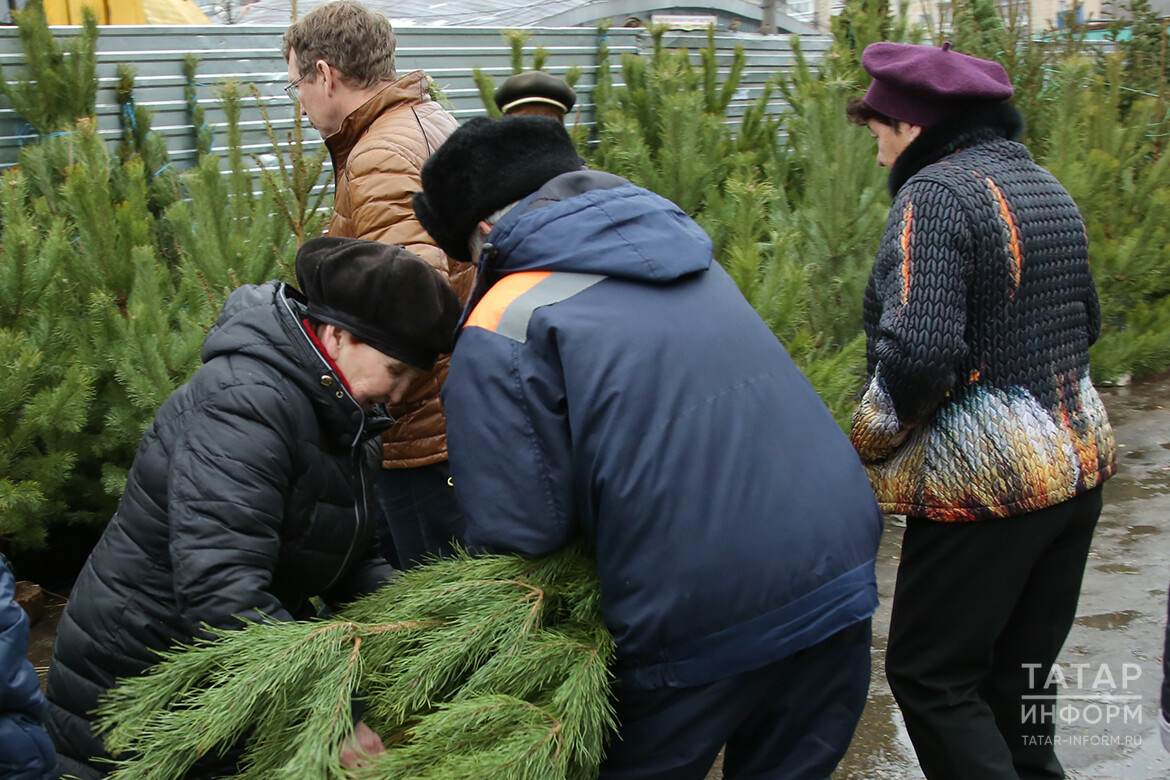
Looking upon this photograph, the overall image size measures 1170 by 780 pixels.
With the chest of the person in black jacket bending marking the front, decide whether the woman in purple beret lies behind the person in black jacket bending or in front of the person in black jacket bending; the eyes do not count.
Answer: in front

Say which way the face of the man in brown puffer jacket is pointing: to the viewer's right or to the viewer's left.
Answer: to the viewer's left

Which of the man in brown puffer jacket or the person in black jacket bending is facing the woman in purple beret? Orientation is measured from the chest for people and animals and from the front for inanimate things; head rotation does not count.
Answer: the person in black jacket bending

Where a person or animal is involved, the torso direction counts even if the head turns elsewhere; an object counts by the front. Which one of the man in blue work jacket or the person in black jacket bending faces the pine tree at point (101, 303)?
the man in blue work jacket

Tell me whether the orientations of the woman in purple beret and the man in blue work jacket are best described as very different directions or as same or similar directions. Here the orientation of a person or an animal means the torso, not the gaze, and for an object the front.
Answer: same or similar directions

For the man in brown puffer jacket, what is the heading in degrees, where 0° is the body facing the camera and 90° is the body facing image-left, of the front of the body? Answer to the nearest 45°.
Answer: approximately 90°

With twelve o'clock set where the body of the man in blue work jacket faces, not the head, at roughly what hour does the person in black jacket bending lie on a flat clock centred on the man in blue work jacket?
The person in black jacket bending is roughly at 11 o'clock from the man in blue work jacket.

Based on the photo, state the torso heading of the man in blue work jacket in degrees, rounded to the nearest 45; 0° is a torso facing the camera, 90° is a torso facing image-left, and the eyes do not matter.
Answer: approximately 135°

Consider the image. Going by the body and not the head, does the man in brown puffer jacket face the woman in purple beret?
no

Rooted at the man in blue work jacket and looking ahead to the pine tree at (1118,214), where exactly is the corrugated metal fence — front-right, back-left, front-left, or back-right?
front-left

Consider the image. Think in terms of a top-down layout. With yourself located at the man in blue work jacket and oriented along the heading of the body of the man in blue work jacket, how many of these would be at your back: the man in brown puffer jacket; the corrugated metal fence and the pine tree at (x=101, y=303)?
0

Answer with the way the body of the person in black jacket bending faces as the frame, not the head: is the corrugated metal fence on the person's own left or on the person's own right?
on the person's own left

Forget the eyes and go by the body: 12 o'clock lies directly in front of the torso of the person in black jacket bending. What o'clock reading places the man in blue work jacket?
The man in blue work jacket is roughly at 1 o'clock from the person in black jacket bending.

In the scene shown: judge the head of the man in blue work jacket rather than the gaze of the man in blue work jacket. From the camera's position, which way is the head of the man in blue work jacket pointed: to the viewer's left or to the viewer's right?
to the viewer's left

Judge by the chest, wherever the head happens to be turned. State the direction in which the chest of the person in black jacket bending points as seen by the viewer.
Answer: to the viewer's right

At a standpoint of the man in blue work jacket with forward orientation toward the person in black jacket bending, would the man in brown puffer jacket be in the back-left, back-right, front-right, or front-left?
front-right

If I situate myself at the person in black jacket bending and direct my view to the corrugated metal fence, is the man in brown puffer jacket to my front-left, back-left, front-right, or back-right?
front-right

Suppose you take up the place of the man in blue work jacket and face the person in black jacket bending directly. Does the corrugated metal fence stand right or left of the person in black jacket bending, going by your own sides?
right

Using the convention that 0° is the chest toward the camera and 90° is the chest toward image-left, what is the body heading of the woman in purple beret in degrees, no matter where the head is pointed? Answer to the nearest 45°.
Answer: approximately 135°

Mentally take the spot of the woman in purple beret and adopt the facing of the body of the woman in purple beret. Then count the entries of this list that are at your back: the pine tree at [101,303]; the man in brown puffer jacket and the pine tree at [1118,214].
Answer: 0
